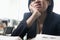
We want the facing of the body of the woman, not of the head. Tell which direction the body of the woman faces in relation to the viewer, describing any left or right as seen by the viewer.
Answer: facing the viewer
